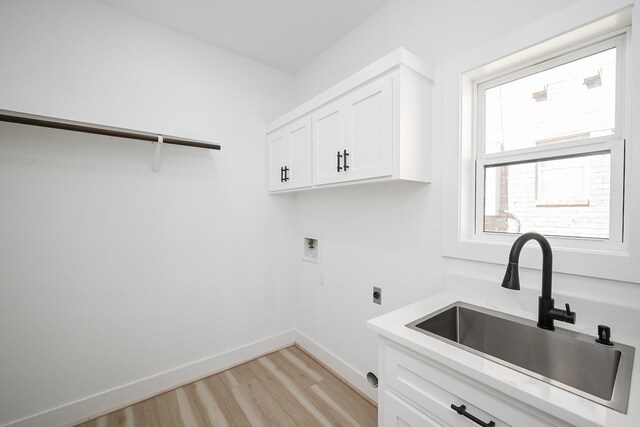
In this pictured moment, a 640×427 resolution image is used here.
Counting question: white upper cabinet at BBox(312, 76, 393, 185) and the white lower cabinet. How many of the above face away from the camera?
0

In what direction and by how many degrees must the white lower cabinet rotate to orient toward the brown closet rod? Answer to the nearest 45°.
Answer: approximately 45° to its right

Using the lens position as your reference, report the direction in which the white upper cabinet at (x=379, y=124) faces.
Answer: facing the viewer and to the left of the viewer

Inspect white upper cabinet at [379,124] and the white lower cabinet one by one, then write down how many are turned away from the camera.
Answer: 0

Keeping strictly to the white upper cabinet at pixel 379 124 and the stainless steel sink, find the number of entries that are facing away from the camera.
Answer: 0

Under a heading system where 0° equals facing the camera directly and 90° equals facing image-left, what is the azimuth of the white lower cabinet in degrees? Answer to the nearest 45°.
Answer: approximately 45°

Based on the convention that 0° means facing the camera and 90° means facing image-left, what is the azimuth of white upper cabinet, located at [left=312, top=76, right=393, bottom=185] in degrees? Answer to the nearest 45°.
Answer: approximately 45°

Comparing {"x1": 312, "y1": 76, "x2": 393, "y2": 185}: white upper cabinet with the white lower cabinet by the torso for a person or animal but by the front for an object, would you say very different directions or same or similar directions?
same or similar directions

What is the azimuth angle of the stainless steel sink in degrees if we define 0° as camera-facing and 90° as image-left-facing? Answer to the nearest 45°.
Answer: approximately 45°

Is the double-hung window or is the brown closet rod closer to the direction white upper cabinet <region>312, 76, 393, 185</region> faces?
the brown closet rod

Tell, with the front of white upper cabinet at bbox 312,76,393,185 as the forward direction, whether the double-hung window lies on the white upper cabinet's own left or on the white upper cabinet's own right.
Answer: on the white upper cabinet's own left
